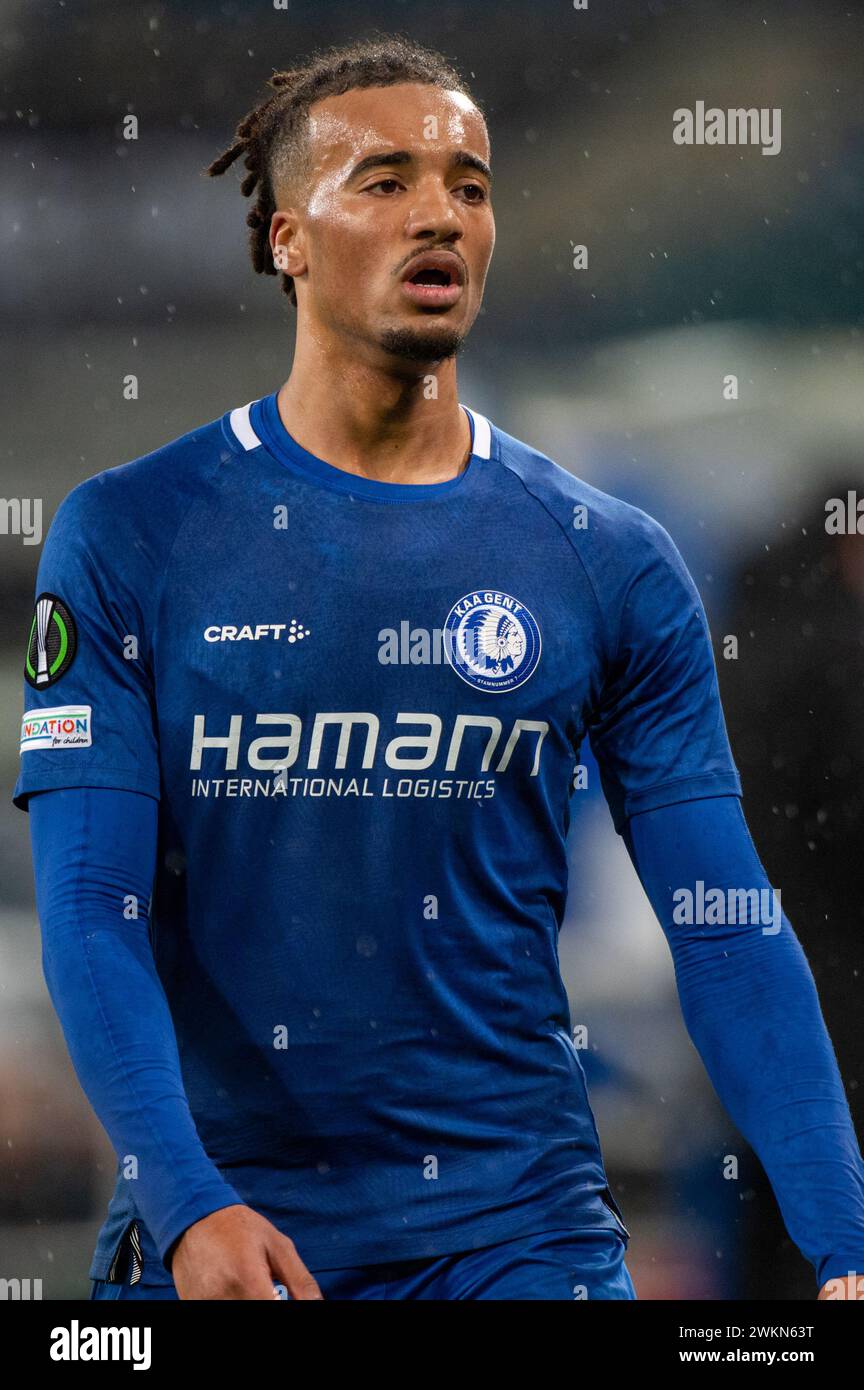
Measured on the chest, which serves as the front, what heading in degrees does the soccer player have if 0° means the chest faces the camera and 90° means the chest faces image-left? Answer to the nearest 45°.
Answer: approximately 0°

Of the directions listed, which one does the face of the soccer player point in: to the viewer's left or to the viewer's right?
to the viewer's right
